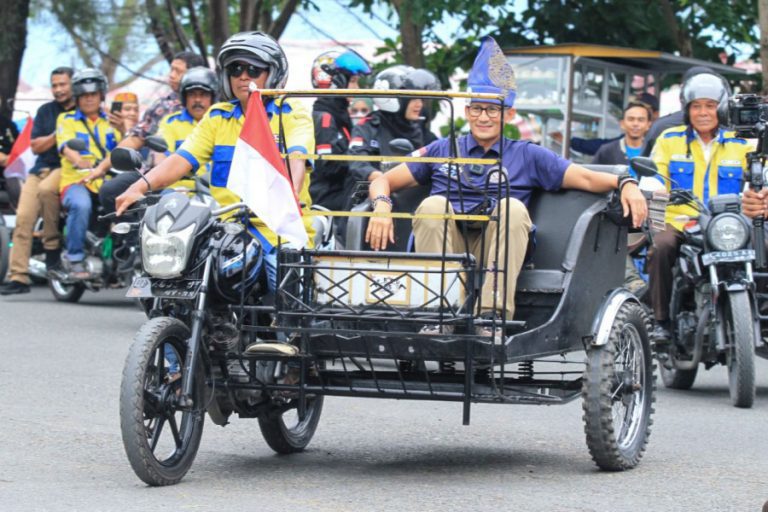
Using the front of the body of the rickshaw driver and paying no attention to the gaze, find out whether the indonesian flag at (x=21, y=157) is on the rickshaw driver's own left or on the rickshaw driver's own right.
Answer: on the rickshaw driver's own right

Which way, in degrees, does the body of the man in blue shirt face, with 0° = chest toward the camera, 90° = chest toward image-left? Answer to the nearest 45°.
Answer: approximately 0°

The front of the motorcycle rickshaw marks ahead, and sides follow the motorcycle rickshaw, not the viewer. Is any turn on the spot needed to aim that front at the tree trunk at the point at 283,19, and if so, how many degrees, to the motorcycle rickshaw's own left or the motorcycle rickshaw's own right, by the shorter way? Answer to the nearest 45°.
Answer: approximately 135° to the motorcycle rickshaw's own right

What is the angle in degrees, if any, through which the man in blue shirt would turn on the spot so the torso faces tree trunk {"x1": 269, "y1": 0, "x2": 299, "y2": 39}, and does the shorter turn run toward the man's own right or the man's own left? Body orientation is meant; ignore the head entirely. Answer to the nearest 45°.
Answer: approximately 180°

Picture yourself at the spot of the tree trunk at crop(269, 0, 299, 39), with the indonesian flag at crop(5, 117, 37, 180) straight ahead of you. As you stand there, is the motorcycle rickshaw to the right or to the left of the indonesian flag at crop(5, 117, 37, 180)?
left

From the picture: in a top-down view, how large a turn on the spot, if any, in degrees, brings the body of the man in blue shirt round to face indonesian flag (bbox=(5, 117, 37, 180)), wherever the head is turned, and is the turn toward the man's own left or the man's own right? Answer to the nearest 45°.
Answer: approximately 135° to the man's own right
